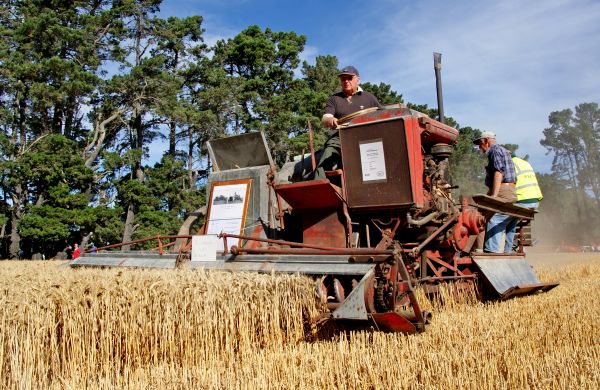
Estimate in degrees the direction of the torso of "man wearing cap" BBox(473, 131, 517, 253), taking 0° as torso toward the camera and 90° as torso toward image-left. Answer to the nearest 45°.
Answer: approximately 90°

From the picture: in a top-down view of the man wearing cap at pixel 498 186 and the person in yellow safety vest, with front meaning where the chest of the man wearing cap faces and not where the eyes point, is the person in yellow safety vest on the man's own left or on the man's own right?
on the man's own right

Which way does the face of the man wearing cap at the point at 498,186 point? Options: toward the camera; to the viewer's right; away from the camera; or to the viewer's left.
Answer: to the viewer's left

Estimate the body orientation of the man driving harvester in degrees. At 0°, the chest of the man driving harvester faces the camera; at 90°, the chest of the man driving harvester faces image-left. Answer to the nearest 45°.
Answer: approximately 45°

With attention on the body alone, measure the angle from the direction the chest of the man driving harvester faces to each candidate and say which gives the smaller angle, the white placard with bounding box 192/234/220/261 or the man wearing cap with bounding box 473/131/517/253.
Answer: the white placard

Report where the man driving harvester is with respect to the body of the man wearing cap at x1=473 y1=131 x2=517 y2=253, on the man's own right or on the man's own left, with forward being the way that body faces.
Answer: on the man's own left
